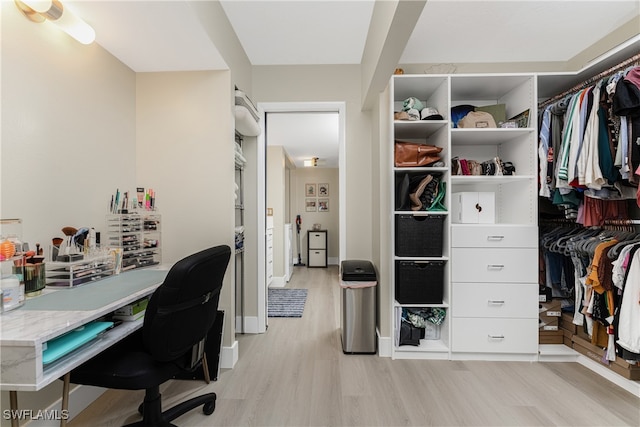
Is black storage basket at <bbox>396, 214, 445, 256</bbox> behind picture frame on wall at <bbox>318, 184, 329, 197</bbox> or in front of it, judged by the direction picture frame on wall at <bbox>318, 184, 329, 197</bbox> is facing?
in front

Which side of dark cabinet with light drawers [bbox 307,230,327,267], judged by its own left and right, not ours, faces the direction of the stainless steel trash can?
front

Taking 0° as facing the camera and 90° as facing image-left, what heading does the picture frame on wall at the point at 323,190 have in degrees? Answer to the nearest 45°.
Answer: approximately 0°

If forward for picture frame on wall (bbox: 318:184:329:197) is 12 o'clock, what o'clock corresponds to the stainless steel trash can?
The stainless steel trash can is roughly at 12 o'clock from the picture frame on wall.

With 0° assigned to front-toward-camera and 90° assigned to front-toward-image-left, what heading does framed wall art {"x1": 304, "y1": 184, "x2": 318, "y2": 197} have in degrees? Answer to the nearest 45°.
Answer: approximately 0°

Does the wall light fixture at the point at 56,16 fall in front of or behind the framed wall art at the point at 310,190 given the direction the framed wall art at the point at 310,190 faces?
in front

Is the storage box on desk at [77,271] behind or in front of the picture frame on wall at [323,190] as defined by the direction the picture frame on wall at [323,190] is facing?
in front

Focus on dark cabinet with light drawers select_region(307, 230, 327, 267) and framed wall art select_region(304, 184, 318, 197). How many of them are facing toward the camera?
2

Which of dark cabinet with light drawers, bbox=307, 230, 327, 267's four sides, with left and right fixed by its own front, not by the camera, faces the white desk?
front

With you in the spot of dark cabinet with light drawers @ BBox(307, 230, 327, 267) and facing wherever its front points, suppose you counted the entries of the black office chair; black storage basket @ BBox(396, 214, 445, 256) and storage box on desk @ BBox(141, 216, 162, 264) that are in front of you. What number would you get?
3

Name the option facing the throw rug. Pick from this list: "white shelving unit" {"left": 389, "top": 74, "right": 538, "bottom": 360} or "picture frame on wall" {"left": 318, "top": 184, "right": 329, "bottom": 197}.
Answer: the picture frame on wall

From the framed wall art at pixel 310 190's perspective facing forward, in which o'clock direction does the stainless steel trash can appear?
The stainless steel trash can is roughly at 12 o'clock from the framed wall art.

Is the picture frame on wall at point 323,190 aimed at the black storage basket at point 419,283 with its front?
yes

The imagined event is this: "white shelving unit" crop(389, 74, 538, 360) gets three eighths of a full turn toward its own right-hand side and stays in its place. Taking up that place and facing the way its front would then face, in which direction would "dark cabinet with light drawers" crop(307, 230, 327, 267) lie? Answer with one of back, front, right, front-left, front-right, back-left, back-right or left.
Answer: front
